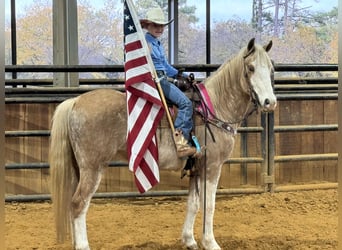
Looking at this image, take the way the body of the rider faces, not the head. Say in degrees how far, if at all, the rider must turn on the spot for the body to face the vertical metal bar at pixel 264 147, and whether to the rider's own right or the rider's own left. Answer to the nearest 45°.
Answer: approximately 45° to the rider's own left

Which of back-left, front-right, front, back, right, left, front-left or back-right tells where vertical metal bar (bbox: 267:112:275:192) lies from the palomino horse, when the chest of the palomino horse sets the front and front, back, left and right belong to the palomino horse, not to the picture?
front-left

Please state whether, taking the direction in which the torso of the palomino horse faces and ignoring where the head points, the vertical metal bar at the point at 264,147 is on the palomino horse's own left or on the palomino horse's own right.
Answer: on the palomino horse's own left

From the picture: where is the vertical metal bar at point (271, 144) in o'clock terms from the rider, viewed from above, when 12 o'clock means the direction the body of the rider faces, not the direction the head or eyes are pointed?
The vertical metal bar is roughly at 10 o'clock from the rider.

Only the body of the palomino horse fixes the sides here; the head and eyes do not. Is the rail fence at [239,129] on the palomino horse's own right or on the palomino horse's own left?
on the palomino horse's own left

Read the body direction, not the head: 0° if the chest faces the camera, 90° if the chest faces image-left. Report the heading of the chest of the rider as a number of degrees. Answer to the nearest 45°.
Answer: approximately 270°

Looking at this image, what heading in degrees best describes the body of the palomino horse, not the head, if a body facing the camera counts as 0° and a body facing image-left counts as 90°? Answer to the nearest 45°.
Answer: approximately 270°

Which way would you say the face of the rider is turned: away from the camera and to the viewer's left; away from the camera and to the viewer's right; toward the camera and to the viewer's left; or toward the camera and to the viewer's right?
toward the camera and to the viewer's right
